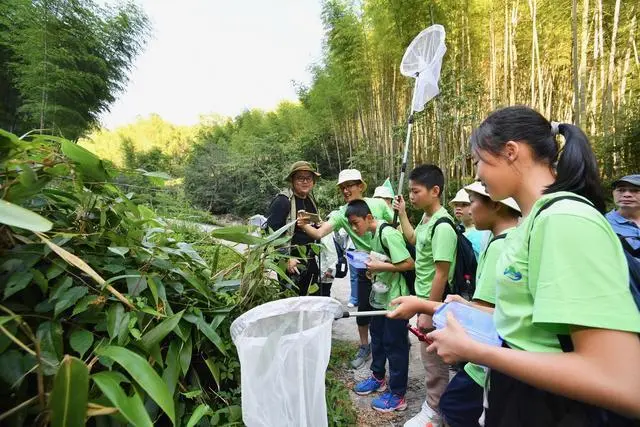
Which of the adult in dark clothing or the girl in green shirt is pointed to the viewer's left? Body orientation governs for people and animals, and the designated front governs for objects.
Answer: the girl in green shirt

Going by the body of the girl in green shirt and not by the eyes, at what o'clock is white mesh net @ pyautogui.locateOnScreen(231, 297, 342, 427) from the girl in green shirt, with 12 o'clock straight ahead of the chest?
The white mesh net is roughly at 12 o'clock from the girl in green shirt.

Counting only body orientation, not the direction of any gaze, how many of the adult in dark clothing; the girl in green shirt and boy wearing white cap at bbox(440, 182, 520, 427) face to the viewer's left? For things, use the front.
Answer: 2

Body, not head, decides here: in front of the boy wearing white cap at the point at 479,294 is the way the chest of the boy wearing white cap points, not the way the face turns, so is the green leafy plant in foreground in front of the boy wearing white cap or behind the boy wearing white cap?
in front

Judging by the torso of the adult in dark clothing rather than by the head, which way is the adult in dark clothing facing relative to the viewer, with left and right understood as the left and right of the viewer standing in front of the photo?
facing the viewer and to the right of the viewer

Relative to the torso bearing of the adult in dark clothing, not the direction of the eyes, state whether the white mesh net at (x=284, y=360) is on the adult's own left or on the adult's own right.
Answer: on the adult's own right

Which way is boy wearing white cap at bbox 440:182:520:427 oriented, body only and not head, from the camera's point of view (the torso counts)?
to the viewer's left

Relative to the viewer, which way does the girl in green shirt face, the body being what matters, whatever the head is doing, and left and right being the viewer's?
facing to the left of the viewer

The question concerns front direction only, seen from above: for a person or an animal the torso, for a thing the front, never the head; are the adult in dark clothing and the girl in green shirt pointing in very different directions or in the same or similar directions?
very different directions

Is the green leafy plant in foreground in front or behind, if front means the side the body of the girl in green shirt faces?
in front

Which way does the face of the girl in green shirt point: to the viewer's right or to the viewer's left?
to the viewer's left
